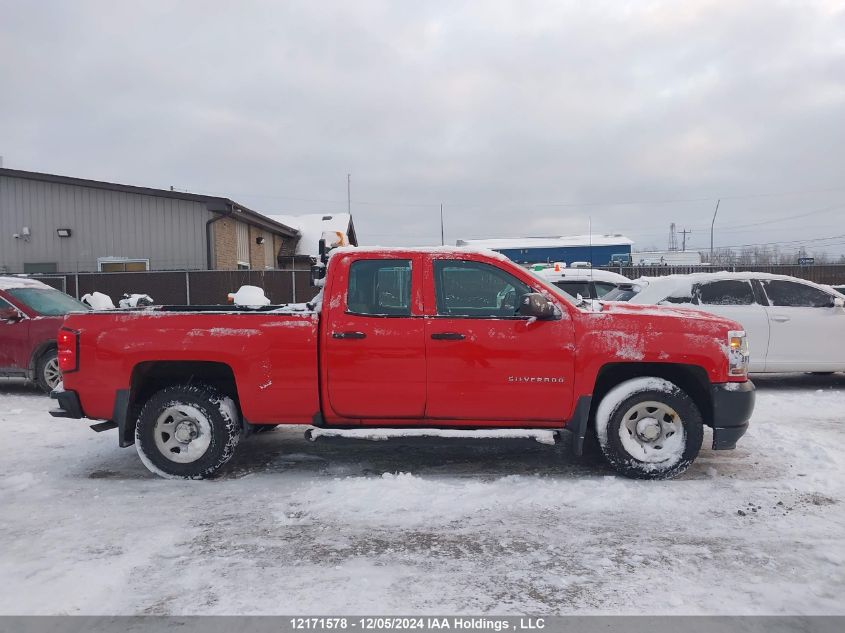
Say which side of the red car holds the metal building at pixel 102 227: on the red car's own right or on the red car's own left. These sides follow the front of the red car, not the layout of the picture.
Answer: on the red car's own left

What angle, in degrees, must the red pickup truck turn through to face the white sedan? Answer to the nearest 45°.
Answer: approximately 45° to its left

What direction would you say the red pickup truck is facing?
to the viewer's right

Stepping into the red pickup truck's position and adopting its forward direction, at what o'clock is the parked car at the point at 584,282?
The parked car is roughly at 10 o'clock from the red pickup truck.

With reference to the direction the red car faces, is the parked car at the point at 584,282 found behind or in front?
in front

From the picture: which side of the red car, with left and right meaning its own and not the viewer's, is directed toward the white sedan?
front

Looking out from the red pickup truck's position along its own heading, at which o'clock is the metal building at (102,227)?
The metal building is roughly at 8 o'clock from the red pickup truck.

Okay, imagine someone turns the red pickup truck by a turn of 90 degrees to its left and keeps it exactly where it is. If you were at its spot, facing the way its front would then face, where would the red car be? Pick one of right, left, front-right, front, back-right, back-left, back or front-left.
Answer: front-left
